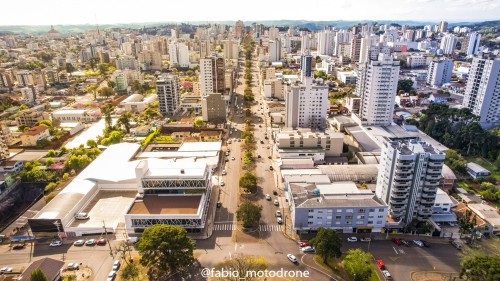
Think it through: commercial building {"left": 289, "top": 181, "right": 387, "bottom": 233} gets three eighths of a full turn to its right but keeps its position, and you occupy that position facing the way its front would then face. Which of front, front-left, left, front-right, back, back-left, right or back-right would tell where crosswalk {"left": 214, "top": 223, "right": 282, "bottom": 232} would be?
front-left

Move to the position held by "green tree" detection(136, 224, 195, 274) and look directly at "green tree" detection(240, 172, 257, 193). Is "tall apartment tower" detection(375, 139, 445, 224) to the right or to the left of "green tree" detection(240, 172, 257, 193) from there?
right

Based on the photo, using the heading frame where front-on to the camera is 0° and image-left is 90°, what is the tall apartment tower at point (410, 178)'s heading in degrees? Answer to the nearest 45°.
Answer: approximately 0°

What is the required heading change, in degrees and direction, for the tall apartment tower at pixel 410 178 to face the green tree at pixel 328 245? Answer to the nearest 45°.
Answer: approximately 45° to its right

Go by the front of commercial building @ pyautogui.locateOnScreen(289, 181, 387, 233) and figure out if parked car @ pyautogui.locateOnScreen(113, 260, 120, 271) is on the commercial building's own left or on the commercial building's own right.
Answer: on the commercial building's own right

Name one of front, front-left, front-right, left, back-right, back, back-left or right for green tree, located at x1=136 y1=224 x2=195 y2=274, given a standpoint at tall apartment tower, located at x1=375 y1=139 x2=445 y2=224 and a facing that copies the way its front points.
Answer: front-right

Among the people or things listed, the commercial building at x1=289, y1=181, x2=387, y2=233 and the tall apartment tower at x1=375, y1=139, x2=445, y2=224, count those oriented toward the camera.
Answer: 2

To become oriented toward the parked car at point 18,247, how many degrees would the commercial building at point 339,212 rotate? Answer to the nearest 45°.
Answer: approximately 90° to its right

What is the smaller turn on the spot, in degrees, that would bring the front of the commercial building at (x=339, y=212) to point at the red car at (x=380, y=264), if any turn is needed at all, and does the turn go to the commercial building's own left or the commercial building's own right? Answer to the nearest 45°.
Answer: approximately 45° to the commercial building's own left

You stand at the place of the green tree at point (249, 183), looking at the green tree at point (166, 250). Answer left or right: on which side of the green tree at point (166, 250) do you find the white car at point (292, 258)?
left

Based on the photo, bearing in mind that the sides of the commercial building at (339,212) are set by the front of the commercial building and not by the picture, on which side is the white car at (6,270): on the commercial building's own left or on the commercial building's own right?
on the commercial building's own right

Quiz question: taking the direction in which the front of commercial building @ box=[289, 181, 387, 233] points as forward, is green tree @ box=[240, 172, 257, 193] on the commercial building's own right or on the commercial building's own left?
on the commercial building's own right

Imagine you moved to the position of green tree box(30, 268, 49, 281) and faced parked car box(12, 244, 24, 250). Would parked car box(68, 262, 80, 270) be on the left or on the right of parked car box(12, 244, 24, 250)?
right

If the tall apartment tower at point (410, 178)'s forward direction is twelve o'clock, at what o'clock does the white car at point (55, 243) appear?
The white car is roughly at 2 o'clock from the tall apartment tower.

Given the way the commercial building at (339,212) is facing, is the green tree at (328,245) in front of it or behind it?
in front
